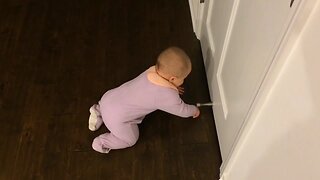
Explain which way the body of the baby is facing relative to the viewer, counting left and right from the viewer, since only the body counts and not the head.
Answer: facing away from the viewer and to the right of the viewer

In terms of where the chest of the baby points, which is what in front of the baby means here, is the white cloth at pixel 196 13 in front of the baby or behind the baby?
in front

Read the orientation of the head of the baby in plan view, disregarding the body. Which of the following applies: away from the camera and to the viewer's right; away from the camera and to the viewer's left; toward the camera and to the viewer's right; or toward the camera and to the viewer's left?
away from the camera and to the viewer's right
